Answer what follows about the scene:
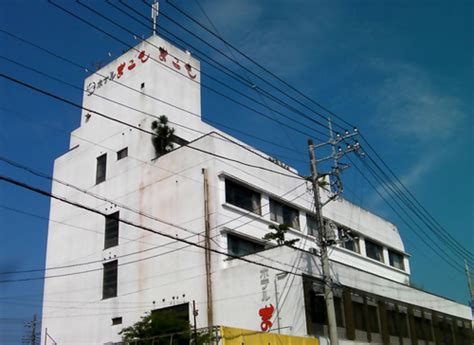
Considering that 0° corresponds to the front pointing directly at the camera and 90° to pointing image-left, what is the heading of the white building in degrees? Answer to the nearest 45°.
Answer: approximately 315°

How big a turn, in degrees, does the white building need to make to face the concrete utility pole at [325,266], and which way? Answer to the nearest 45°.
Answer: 0° — it already faces it

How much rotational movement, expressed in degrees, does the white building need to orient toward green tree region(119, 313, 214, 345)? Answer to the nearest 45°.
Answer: approximately 45° to its right

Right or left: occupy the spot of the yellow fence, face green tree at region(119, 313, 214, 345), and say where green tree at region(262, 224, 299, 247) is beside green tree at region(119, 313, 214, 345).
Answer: right

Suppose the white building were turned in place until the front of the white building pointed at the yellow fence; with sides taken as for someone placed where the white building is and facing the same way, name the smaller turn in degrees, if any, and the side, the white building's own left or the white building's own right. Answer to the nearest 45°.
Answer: approximately 45° to the white building's own right
